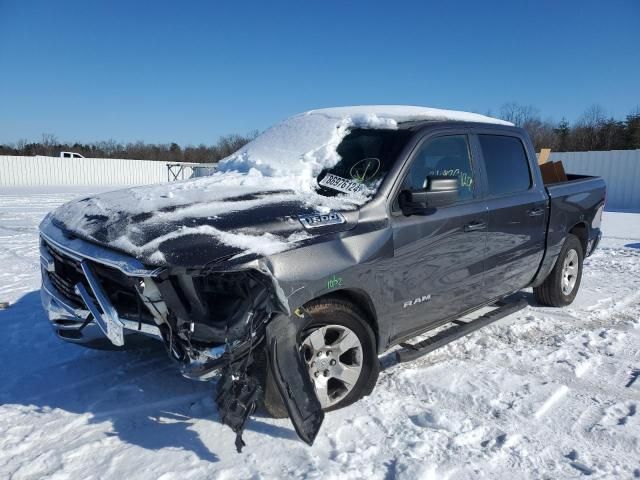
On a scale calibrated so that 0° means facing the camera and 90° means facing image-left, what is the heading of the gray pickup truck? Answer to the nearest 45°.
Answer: approximately 45°

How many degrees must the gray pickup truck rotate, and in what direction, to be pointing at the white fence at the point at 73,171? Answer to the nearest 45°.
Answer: approximately 90° to its right

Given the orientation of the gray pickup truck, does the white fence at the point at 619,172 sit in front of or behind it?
behind

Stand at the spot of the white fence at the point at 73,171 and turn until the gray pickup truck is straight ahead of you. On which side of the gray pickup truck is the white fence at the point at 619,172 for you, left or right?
left
